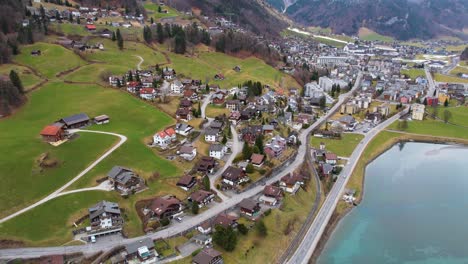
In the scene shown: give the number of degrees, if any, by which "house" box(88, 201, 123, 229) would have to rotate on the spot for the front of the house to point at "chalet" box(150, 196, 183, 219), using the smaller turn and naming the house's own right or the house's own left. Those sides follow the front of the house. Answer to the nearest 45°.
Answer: approximately 90° to the house's own left

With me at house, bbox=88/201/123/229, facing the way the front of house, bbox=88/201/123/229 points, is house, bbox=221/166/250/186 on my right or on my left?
on my left

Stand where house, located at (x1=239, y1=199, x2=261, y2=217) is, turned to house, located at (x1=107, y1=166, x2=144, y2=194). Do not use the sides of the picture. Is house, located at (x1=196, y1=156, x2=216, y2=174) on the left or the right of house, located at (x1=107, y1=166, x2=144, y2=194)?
right

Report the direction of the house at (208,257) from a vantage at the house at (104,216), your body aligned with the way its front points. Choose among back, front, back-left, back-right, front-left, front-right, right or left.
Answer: front-left

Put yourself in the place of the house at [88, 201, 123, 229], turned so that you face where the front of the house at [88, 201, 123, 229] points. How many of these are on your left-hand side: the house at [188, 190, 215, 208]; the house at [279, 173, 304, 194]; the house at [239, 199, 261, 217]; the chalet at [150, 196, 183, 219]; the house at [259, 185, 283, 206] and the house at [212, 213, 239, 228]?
6

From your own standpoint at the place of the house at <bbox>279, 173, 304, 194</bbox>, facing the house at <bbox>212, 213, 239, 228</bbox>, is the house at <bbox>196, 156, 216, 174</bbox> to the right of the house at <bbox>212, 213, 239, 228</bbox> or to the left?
right

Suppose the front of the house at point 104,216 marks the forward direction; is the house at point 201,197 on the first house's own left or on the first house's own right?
on the first house's own left

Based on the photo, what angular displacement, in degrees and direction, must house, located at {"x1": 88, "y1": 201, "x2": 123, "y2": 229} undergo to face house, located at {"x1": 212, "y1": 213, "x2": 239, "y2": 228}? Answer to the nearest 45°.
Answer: approximately 90° to its left

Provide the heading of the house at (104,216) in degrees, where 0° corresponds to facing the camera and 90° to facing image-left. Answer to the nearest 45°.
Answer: approximately 0°

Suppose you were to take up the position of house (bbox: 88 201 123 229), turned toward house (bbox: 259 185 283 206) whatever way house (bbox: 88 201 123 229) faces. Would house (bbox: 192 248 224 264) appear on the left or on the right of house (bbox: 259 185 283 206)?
right

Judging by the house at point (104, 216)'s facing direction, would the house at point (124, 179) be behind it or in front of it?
behind

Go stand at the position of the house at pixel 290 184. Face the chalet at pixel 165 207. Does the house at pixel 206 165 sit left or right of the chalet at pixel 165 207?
right

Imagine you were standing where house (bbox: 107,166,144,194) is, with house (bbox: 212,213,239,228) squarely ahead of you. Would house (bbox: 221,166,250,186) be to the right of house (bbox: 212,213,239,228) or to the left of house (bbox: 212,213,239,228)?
left

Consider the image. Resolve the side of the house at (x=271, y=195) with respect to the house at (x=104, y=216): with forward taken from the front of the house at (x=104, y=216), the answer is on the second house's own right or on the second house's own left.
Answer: on the second house's own left

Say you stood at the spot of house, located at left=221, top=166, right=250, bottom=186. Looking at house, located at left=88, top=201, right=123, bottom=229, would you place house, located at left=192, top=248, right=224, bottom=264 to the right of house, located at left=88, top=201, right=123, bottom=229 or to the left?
left

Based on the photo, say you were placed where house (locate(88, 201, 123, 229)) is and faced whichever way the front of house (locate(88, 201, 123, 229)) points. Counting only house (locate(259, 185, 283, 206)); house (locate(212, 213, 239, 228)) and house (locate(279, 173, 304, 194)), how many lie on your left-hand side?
3
